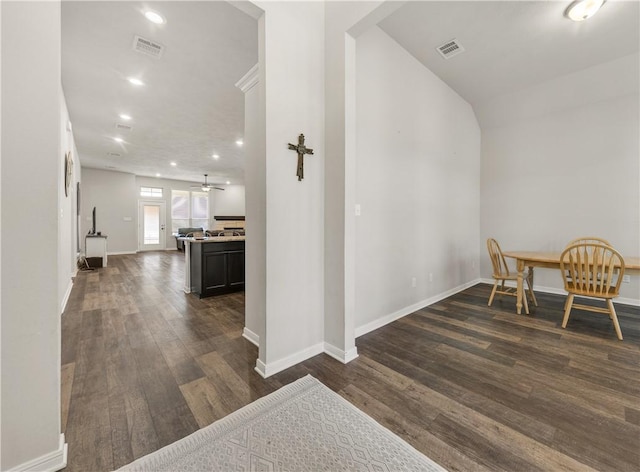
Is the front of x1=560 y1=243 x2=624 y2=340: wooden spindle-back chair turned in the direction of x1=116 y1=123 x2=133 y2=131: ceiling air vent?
no

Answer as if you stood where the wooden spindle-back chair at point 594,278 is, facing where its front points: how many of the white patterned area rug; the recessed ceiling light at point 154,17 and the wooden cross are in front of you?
0

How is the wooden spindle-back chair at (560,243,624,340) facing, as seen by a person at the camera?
facing away from the viewer

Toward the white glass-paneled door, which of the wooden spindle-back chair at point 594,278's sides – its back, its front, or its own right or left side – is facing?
left

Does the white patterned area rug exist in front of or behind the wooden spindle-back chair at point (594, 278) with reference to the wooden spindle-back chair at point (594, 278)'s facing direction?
behind

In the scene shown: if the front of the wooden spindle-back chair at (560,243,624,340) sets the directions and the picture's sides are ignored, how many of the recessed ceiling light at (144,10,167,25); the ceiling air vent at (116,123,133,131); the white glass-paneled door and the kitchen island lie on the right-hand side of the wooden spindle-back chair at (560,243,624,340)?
0

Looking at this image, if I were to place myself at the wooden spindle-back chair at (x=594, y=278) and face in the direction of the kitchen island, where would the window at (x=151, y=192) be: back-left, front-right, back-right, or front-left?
front-right

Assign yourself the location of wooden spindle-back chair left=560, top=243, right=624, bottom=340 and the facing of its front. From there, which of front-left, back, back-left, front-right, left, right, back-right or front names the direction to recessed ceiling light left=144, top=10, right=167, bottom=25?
back-left

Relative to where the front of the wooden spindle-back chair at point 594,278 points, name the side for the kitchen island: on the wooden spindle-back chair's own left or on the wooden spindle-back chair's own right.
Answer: on the wooden spindle-back chair's own left

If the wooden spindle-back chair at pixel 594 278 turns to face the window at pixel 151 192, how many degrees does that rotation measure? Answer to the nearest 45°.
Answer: approximately 90° to its left

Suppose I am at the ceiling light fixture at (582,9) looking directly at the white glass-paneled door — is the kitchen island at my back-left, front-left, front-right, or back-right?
front-left

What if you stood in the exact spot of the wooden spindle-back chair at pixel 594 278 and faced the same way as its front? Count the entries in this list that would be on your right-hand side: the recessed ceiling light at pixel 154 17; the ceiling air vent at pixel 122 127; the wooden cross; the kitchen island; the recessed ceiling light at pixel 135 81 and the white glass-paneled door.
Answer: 0
